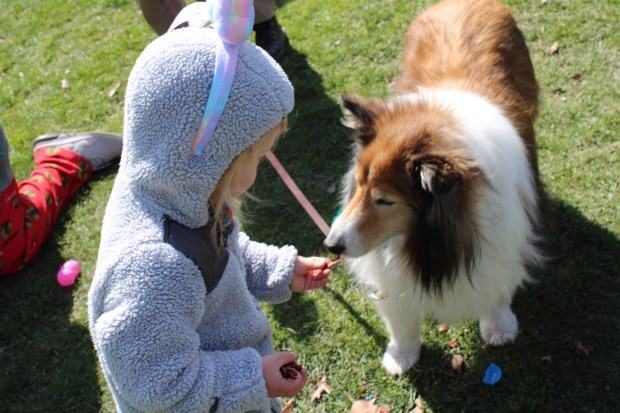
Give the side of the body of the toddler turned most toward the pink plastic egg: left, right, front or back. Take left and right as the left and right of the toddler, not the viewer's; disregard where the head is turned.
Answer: left

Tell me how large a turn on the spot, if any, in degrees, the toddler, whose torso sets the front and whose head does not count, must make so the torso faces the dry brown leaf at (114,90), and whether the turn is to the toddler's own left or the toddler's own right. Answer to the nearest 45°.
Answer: approximately 90° to the toddler's own left

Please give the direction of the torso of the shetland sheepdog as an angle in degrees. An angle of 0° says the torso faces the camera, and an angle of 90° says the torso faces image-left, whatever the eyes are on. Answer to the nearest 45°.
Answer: approximately 0°

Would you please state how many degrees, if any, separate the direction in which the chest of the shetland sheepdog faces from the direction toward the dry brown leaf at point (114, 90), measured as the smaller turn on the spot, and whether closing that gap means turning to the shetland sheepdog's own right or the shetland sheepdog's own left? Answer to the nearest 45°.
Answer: approximately 135° to the shetland sheepdog's own right

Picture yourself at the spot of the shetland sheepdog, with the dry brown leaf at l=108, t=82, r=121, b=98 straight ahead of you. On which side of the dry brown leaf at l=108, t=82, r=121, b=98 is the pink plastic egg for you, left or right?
left

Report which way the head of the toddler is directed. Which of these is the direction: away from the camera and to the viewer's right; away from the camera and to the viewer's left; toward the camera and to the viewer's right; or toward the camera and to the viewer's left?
away from the camera and to the viewer's right

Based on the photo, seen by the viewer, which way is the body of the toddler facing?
to the viewer's right
